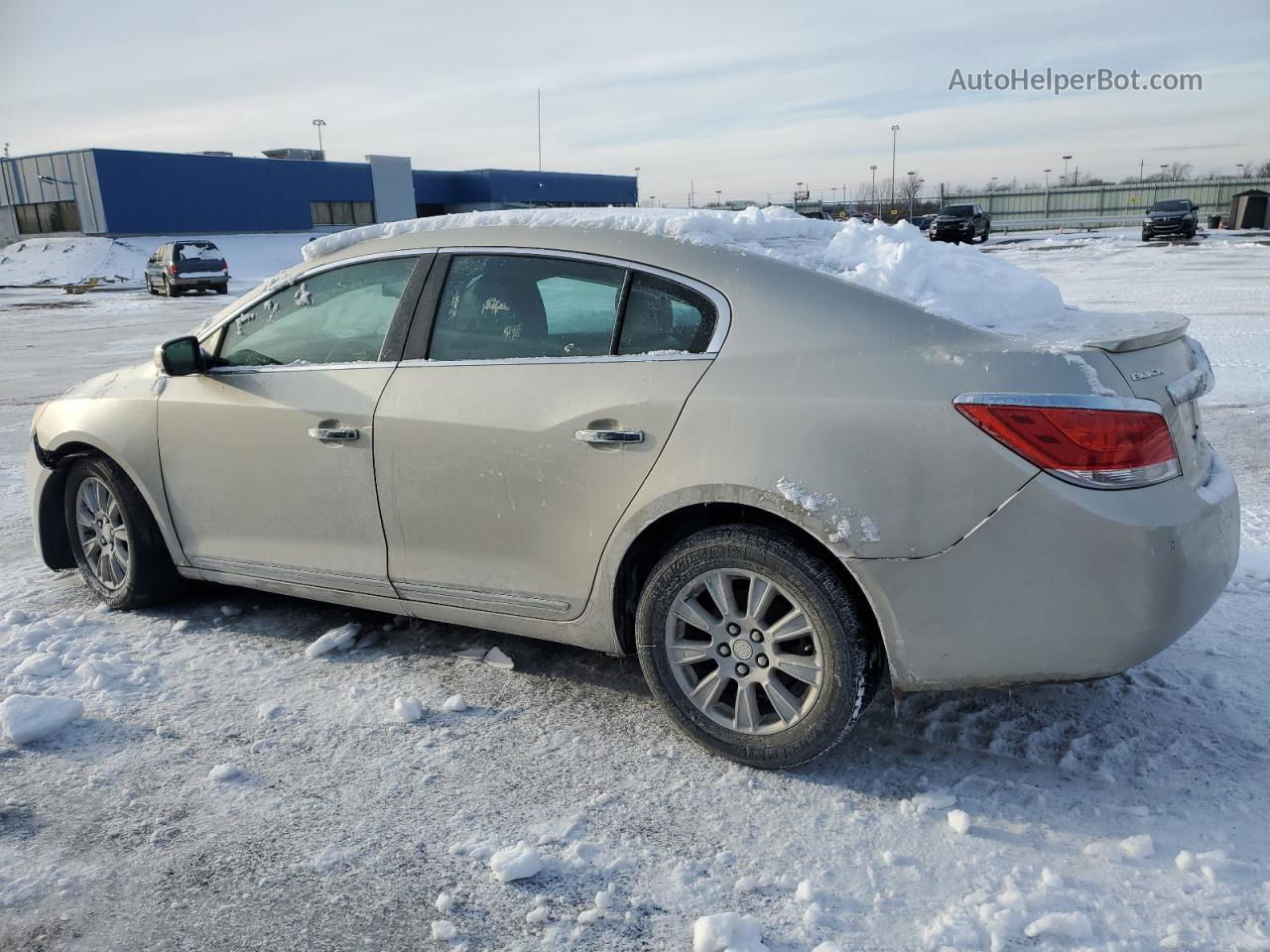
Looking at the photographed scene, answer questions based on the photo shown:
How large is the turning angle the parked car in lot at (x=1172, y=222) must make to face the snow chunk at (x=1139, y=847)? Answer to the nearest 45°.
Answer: approximately 45° to its left

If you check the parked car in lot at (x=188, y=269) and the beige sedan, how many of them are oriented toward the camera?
0

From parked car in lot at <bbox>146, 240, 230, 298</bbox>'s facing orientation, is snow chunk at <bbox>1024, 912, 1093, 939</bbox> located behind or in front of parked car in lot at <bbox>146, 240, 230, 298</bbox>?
behind

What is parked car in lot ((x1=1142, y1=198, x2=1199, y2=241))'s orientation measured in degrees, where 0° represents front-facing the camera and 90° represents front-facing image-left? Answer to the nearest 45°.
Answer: approximately 45°

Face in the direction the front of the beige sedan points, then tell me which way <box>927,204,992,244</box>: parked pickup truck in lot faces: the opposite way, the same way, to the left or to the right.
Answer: to the left

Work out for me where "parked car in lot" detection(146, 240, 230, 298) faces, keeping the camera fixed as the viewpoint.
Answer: facing away from the viewer and to the left of the viewer

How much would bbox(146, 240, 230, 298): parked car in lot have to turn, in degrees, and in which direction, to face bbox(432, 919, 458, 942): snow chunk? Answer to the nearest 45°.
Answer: approximately 135° to its left

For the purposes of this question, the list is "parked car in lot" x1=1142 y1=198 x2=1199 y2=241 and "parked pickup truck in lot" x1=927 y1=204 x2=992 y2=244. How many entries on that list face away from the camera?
0

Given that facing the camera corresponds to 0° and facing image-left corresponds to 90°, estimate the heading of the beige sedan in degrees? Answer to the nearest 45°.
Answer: approximately 135°

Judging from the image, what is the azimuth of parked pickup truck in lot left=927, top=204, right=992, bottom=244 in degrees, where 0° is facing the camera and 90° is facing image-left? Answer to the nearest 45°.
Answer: approximately 45°
